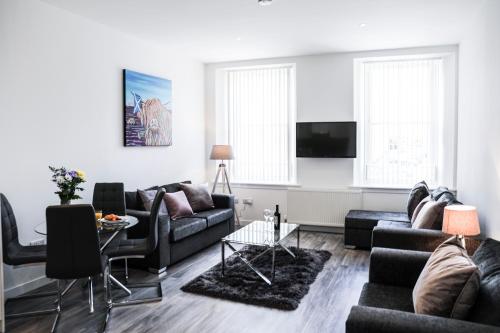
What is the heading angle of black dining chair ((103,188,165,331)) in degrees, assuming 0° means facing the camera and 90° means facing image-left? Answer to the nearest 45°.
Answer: approximately 90°

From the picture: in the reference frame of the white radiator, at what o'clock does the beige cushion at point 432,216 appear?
The beige cushion is roughly at 11 o'clock from the white radiator.

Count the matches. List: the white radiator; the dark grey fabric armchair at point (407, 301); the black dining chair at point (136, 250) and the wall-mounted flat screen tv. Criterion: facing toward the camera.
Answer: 2

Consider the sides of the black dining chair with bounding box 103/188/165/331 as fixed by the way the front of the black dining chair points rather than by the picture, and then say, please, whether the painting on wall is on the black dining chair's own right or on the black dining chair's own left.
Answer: on the black dining chair's own right

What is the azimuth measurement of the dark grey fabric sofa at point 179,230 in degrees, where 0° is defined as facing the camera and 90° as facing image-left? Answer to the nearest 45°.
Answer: approximately 315°

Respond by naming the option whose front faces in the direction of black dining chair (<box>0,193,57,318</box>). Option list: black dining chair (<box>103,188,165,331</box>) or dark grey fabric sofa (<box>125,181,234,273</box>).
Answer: black dining chair (<box>103,188,165,331</box>)

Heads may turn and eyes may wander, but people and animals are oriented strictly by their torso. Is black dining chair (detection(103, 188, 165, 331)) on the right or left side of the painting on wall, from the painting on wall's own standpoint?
on its right

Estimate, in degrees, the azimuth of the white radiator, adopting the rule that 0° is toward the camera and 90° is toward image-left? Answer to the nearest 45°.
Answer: approximately 0°

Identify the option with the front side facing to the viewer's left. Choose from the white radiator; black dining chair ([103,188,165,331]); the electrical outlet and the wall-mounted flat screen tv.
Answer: the black dining chair

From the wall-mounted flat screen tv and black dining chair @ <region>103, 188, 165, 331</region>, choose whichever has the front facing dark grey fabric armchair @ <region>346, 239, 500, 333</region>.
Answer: the wall-mounted flat screen tv

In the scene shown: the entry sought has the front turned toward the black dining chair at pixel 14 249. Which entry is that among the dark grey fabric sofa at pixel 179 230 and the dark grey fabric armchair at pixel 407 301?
the dark grey fabric armchair at pixel 407 301

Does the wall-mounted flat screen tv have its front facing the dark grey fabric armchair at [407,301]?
yes

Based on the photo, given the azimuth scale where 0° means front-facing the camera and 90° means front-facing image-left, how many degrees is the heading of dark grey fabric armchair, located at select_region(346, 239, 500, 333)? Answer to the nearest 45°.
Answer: approximately 90°

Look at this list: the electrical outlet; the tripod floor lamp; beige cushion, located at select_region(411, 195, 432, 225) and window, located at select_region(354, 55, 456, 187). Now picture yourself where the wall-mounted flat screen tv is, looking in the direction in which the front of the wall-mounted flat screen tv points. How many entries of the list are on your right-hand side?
2
